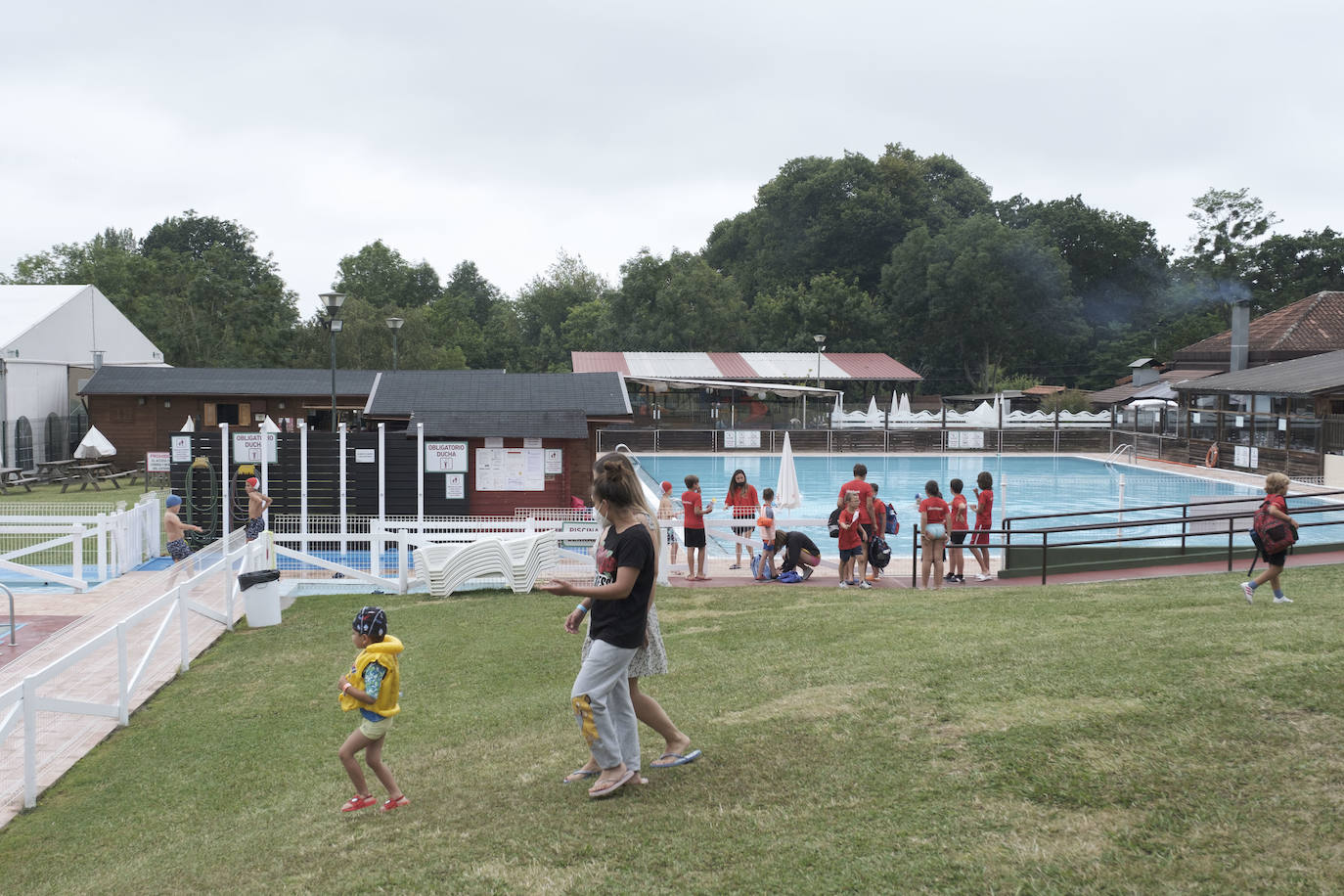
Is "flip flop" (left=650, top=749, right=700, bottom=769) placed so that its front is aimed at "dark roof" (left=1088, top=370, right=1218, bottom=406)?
no

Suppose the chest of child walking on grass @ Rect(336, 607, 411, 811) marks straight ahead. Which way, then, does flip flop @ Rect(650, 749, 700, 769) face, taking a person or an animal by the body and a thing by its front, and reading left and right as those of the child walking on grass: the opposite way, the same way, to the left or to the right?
the same way

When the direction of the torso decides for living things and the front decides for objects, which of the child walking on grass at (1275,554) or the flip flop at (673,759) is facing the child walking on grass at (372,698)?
the flip flop

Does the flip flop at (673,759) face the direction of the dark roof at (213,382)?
no

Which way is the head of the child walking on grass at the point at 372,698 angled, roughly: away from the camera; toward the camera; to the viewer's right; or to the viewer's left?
to the viewer's left

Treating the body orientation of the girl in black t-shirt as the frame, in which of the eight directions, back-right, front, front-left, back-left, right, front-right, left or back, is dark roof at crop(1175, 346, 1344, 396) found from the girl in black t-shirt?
back-right

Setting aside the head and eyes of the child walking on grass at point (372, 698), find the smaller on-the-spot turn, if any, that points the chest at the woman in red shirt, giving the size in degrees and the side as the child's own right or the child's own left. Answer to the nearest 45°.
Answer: approximately 135° to the child's own right

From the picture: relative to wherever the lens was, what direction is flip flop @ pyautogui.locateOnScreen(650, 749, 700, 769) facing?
facing to the left of the viewer

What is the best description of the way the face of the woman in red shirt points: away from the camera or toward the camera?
toward the camera

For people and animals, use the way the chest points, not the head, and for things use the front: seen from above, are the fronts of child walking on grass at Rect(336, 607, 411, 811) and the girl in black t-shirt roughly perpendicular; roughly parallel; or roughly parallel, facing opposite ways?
roughly parallel

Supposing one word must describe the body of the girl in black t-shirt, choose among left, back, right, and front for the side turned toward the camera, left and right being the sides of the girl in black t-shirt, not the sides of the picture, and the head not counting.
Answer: left

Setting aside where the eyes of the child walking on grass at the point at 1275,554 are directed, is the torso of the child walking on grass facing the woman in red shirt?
no

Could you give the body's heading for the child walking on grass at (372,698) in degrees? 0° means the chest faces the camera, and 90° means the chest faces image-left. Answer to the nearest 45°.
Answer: approximately 90°

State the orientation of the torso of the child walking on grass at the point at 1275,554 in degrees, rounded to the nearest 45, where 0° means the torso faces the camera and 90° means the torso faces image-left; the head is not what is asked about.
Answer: approximately 270°

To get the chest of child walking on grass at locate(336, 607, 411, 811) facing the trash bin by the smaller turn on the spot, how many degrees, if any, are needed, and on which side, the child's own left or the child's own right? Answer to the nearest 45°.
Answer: approximately 90° to the child's own right
